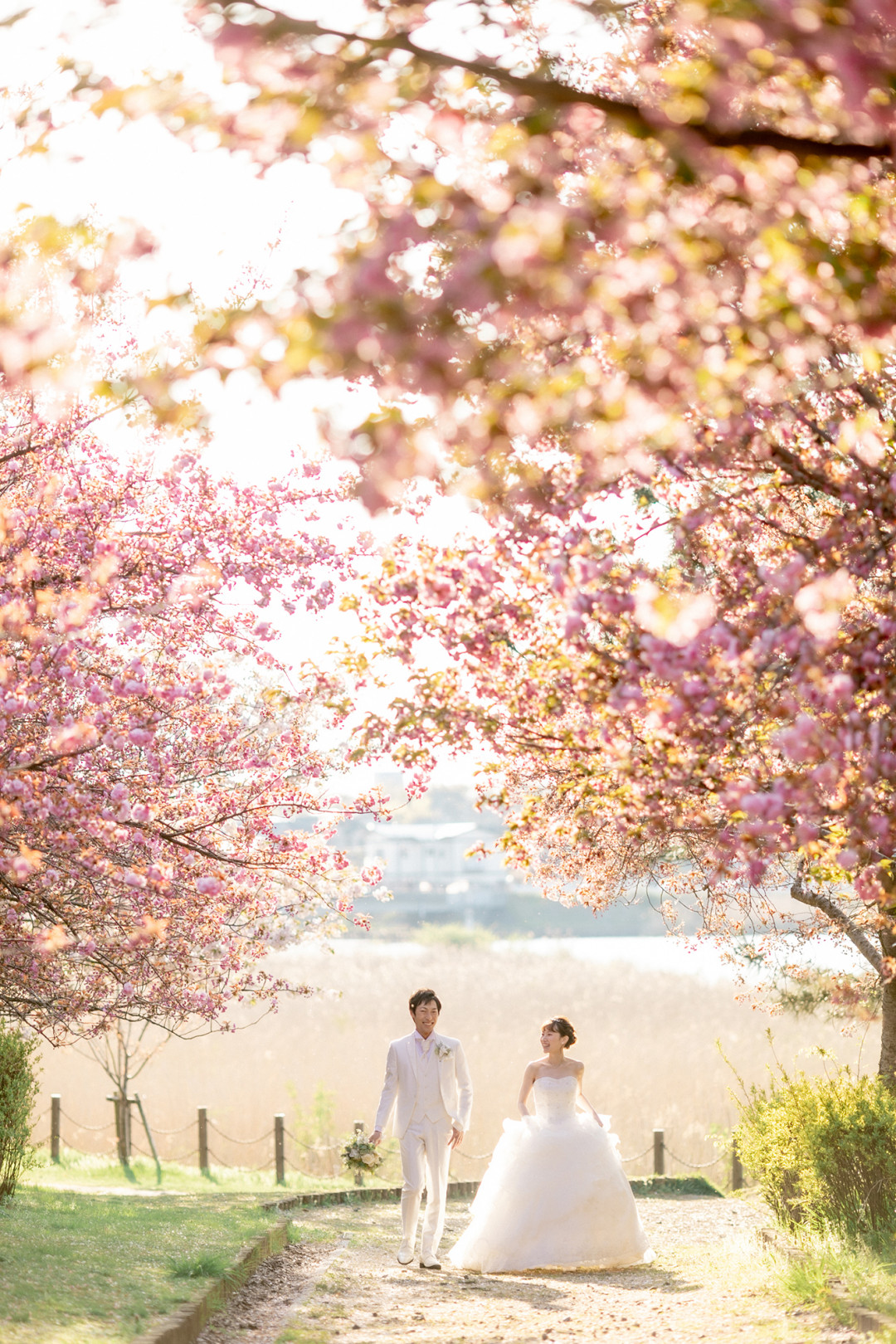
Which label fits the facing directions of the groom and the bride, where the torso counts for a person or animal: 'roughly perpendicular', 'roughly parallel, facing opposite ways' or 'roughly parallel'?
roughly parallel

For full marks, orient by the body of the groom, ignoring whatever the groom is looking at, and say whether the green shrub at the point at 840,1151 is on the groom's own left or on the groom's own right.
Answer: on the groom's own left

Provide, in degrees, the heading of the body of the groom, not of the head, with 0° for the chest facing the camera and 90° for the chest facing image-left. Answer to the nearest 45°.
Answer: approximately 0°

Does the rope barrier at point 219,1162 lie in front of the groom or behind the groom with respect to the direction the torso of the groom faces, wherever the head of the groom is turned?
behind

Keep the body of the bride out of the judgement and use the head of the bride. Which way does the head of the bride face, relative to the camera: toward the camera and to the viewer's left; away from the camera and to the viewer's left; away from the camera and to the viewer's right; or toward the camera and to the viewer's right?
toward the camera and to the viewer's left

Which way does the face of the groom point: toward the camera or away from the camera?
toward the camera

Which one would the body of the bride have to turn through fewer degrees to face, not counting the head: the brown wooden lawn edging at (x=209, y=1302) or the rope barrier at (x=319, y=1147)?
the brown wooden lawn edging

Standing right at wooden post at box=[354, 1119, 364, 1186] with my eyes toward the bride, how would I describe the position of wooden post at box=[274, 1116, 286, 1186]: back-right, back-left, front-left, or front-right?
back-right

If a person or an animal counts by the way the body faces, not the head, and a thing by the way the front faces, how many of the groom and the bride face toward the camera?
2

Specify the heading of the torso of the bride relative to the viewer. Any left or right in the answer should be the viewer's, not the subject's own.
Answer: facing the viewer

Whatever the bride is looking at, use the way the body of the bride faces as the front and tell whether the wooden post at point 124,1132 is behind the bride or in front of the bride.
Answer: behind
